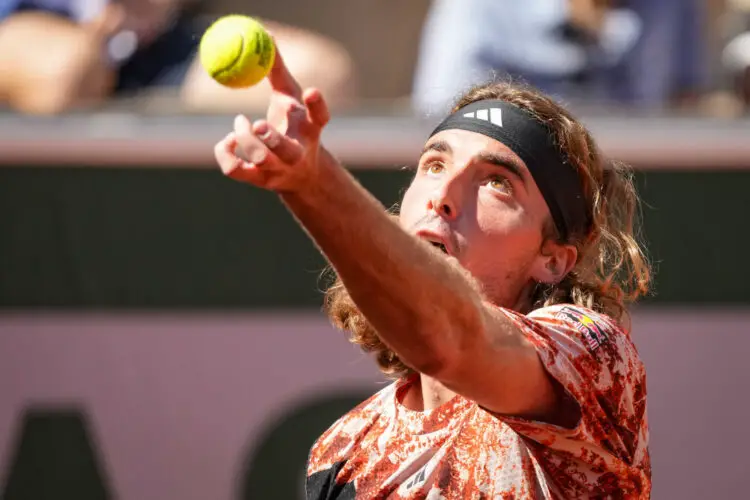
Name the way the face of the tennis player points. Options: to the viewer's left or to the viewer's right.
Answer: to the viewer's left

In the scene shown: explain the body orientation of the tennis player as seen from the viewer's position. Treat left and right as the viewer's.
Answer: facing the viewer and to the left of the viewer

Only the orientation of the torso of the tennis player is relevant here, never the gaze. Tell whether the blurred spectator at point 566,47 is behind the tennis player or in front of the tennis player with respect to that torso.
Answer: behind
